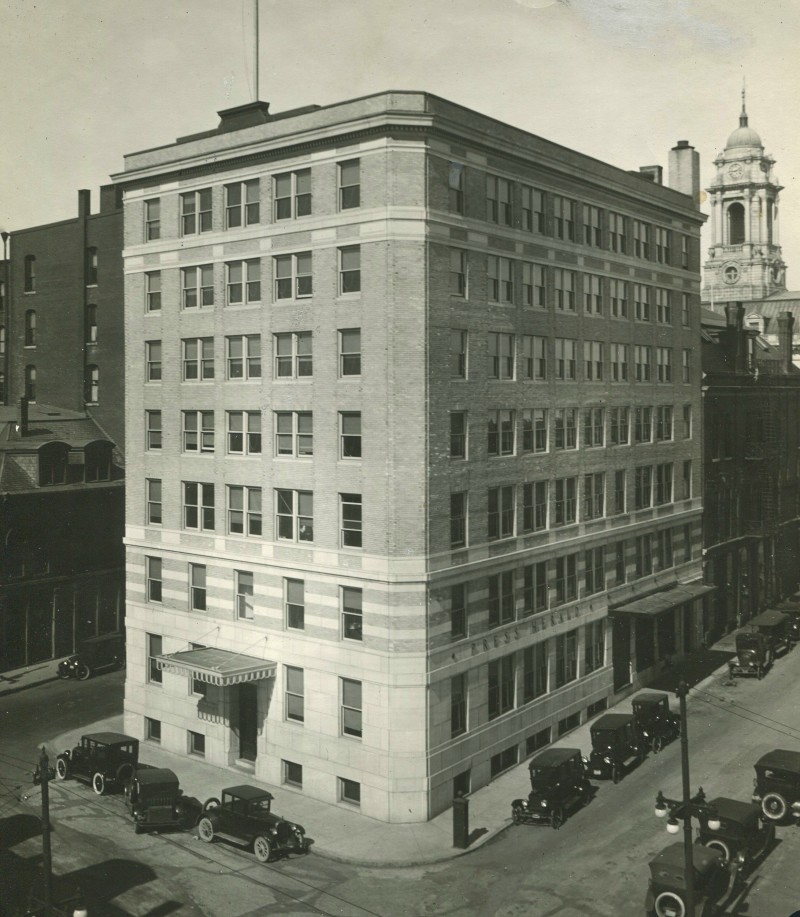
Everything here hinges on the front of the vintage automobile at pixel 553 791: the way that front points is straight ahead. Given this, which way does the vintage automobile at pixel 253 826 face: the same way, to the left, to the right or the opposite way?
to the left

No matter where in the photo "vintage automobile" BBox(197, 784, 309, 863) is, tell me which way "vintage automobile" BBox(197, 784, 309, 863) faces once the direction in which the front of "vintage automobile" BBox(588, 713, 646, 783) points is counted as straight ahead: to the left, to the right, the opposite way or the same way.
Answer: to the left

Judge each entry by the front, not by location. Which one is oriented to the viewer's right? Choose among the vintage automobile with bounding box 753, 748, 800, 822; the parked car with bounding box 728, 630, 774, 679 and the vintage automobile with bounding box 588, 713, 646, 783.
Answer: the vintage automobile with bounding box 753, 748, 800, 822

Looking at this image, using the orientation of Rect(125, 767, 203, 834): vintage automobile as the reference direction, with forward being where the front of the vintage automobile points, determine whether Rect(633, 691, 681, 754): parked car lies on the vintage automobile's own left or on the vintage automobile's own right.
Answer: on the vintage automobile's own left

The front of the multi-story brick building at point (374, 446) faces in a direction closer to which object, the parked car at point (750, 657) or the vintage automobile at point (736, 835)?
the vintage automobile

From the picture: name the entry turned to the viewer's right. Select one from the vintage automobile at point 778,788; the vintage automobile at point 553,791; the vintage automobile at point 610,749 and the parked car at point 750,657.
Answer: the vintage automobile at point 778,788

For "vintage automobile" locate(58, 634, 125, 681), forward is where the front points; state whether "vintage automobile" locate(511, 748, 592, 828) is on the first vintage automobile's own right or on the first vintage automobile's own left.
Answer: on the first vintage automobile's own left

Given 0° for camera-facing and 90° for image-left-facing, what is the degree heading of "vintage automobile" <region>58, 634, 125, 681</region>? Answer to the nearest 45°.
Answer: approximately 45°

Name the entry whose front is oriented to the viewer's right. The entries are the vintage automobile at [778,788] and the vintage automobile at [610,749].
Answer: the vintage automobile at [778,788]
